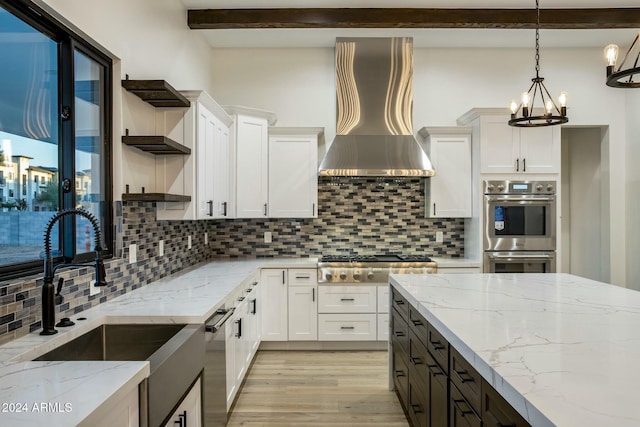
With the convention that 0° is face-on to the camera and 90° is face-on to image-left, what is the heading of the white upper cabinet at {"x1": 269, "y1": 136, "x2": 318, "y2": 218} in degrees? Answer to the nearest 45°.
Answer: approximately 0°

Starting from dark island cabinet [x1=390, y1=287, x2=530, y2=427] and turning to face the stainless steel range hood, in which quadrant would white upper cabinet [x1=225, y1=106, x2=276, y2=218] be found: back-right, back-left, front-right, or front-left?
front-left

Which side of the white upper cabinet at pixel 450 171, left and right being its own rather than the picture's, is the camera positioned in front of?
front

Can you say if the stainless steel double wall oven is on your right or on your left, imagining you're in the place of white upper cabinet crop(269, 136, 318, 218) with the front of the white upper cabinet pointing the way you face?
on your left

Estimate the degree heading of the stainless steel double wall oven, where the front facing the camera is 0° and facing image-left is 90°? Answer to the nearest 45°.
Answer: approximately 0°

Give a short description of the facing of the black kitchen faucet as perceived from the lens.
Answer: facing to the right of the viewer

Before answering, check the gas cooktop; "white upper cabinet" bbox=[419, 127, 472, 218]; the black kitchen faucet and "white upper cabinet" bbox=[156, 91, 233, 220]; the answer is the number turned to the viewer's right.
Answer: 2

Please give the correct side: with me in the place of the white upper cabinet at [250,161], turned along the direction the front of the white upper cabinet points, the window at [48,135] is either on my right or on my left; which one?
on my right

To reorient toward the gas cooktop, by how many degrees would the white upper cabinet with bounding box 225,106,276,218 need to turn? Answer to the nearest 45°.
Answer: approximately 45° to its left

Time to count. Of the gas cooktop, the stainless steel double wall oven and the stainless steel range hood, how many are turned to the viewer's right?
0

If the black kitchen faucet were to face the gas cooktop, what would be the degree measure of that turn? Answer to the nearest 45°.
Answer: approximately 45° to its left

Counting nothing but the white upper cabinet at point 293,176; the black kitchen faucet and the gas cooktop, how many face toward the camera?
2

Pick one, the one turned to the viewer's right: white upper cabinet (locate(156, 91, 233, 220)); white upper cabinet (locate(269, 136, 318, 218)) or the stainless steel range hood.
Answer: white upper cabinet (locate(156, 91, 233, 220))
